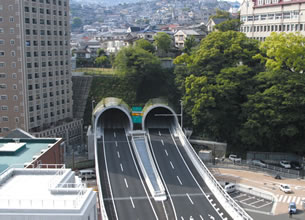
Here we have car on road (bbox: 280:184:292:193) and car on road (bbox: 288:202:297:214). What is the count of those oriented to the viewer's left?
0

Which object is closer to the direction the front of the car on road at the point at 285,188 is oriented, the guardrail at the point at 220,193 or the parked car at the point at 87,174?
the guardrail

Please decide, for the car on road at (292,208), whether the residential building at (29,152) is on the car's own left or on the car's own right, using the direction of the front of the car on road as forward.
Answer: on the car's own right

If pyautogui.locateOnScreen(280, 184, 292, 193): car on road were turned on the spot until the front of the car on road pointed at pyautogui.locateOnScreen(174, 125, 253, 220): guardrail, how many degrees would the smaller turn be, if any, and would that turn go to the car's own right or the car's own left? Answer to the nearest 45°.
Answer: approximately 90° to the car's own right

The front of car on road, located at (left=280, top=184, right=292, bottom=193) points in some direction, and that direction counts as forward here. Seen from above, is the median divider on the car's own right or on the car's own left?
on the car's own right

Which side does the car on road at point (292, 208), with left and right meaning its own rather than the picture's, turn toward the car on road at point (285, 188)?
back

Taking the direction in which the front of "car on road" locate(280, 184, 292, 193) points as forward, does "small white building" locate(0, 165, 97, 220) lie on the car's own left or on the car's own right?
on the car's own right

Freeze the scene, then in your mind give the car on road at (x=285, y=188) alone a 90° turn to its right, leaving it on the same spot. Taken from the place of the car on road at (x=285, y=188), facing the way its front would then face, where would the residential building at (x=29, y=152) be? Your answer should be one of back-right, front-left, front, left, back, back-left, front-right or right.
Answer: front

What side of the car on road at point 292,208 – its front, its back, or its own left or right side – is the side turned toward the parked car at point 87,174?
right

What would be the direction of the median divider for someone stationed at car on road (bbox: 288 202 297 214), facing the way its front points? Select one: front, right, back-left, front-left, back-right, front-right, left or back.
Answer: right
